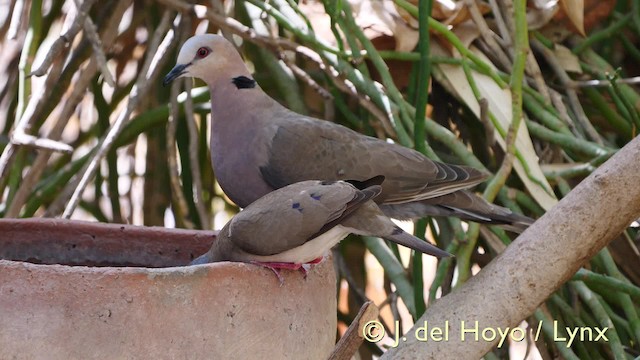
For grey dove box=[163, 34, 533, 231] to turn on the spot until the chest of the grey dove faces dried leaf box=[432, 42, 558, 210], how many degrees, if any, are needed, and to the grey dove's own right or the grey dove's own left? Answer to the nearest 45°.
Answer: approximately 135° to the grey dove's own right

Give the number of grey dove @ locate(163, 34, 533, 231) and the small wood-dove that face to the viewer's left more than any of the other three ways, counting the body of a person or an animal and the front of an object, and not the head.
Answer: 2

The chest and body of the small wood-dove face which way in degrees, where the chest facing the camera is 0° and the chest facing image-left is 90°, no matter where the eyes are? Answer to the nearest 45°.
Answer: approximately 90°

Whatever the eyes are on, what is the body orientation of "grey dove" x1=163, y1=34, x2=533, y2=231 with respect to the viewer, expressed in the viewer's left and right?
facing to the left of the viewer

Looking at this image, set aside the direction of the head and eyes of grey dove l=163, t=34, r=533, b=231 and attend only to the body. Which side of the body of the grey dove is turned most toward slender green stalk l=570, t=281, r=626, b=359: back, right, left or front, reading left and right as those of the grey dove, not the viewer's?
back
